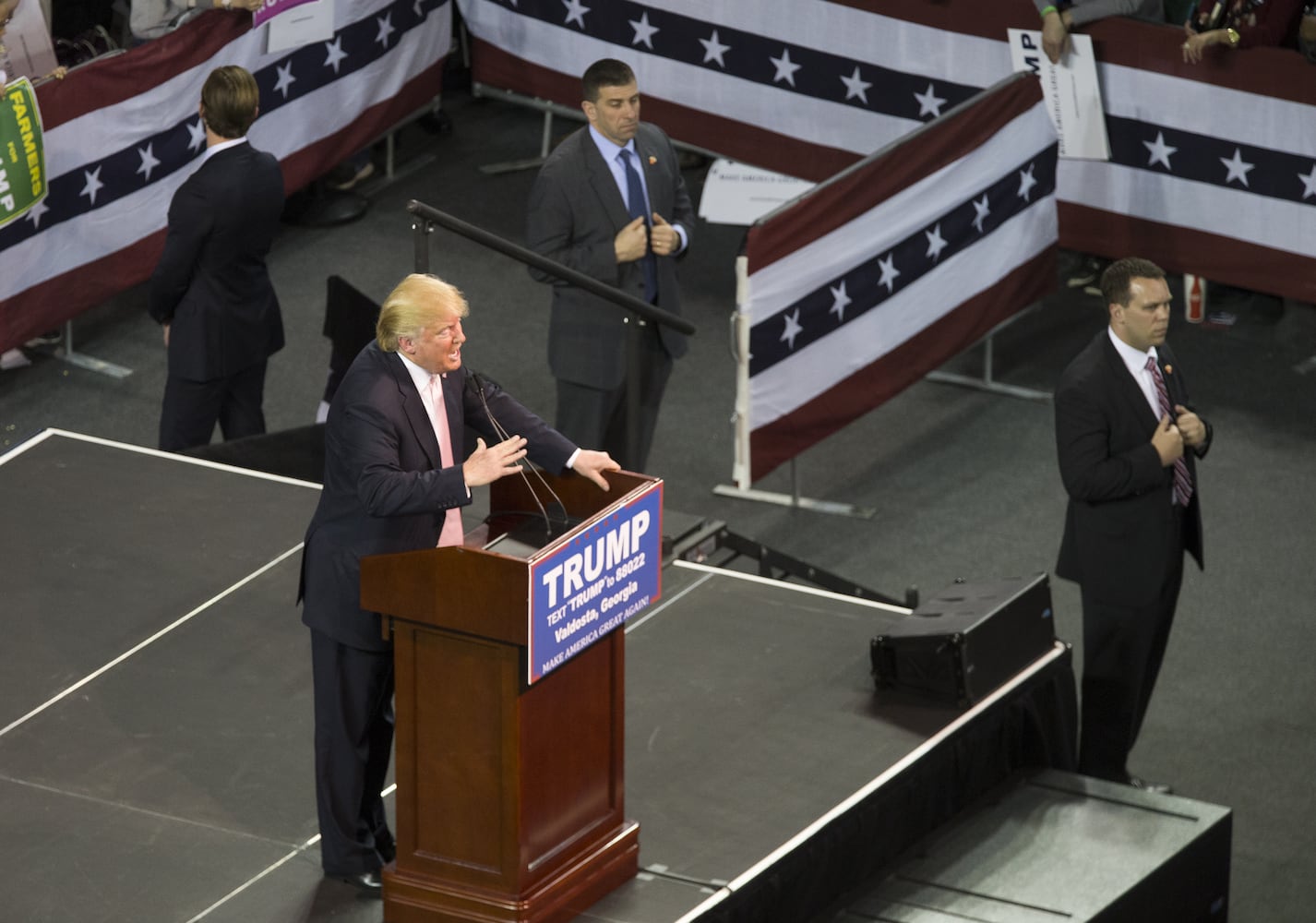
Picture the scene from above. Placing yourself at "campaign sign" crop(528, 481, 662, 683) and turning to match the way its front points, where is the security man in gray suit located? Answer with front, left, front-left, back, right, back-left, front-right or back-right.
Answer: back-left

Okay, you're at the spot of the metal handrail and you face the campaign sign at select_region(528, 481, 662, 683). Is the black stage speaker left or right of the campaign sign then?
left

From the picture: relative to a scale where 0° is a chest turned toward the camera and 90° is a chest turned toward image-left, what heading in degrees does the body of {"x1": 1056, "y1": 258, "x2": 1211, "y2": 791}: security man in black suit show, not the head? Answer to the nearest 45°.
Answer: approximately 315°

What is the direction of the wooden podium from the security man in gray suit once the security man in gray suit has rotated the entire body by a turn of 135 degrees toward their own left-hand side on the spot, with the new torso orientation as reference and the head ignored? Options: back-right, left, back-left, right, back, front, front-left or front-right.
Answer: back

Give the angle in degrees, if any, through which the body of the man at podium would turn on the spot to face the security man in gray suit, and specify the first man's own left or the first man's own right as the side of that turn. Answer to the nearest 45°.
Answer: approximately 135° to the first man's own left

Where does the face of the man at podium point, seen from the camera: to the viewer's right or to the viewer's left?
to the viewer's right

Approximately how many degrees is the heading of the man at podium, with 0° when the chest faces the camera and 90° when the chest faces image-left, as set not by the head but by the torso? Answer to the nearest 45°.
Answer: approximately 315°

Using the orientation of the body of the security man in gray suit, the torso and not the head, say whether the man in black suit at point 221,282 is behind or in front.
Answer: behind

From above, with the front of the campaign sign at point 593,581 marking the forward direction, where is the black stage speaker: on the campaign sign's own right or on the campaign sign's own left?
on the campaign sign's own left

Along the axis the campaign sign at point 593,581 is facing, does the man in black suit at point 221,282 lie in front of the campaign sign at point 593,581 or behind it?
behind
